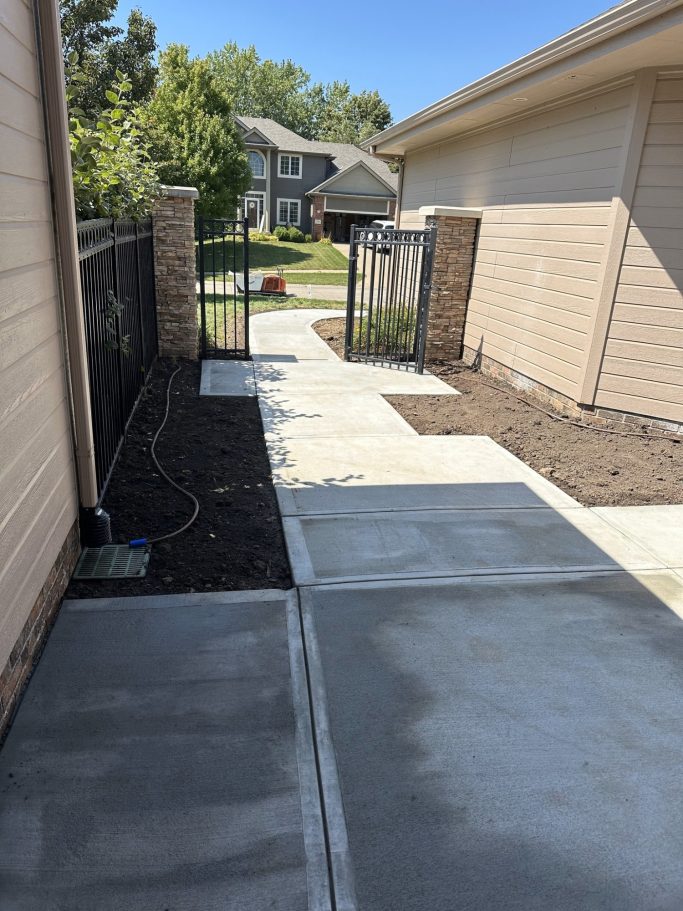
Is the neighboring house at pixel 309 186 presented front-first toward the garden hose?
yes

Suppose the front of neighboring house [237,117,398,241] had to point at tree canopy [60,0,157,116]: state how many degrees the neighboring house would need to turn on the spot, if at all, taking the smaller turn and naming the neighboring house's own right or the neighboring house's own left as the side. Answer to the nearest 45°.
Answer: approximately 45° to the neighboring house's own right

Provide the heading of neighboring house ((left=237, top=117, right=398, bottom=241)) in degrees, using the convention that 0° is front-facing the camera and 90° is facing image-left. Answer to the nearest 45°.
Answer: approximately 0°

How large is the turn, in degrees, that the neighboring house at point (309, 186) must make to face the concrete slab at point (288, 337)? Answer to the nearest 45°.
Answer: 0° — it already faces it

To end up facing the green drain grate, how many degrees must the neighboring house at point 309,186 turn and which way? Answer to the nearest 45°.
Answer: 0° — it already faces it

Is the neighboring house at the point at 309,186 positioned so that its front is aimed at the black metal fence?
yes

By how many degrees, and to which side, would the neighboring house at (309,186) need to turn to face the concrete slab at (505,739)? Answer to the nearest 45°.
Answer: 0° — it already faces it

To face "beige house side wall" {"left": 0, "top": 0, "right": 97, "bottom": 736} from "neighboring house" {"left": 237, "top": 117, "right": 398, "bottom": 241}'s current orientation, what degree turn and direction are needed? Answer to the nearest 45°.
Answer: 0° — it already faces it

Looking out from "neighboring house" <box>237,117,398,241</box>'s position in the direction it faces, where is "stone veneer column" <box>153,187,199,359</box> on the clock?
The stone veneer column is roughly at 12 o'clock from the neighboring house.
